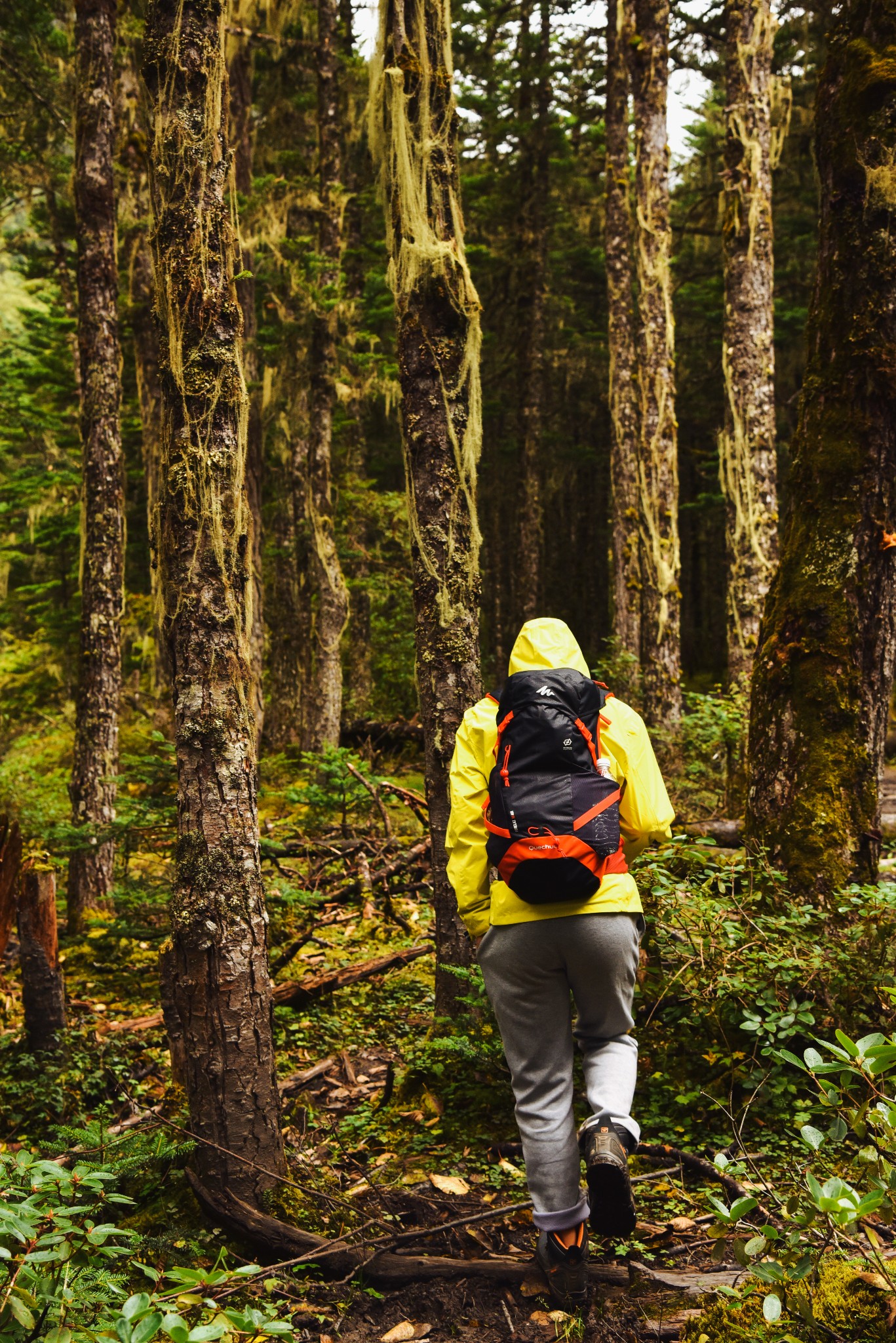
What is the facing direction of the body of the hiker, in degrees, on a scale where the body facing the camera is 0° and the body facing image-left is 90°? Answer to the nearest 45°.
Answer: approximately 180°

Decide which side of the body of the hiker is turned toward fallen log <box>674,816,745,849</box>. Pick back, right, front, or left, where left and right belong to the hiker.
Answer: front
